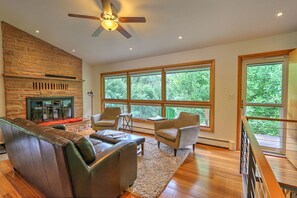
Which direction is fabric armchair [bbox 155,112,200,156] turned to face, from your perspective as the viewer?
facing the viewer and to the left of the viewer

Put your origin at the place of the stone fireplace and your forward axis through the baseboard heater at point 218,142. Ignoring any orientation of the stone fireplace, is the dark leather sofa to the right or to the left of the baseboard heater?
right

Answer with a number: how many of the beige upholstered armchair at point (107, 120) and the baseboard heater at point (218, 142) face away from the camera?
0

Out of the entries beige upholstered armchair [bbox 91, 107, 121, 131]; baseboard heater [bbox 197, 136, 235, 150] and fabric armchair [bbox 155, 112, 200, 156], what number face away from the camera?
0

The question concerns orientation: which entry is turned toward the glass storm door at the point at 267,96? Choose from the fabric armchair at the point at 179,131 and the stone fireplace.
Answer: the stone fireplace

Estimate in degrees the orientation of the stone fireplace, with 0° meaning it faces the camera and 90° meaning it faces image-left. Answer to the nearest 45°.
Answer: approximately 315°

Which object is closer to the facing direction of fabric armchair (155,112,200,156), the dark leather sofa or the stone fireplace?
the dark leather sofa

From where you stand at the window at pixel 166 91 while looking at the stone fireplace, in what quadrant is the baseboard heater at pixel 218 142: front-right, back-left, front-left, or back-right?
back-left

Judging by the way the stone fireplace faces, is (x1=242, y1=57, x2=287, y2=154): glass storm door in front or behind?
in front

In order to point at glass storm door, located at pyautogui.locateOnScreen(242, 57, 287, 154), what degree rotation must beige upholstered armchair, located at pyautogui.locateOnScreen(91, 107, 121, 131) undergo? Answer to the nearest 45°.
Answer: approximately 90° to its left

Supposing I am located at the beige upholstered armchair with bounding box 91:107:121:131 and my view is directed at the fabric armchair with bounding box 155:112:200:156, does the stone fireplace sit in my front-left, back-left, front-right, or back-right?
back-right

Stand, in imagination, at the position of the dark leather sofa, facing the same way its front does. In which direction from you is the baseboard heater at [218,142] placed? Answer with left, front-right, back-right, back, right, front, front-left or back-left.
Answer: front-right

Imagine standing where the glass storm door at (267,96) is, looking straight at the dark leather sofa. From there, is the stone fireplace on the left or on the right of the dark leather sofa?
right

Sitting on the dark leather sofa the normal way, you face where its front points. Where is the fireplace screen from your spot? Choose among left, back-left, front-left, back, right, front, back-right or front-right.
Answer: front-left
